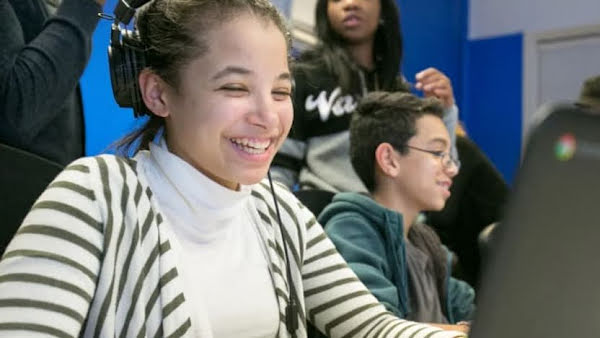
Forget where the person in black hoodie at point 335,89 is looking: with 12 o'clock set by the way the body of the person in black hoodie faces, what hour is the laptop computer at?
The laptop computer is roughly at 12 o'clock from the person in black hoodie.

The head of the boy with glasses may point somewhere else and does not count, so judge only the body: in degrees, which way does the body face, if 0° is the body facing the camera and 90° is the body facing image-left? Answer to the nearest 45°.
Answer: approximately 315°

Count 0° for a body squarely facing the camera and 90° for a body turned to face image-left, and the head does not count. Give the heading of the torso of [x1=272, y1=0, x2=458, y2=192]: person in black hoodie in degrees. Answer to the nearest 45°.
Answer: approximately 0°

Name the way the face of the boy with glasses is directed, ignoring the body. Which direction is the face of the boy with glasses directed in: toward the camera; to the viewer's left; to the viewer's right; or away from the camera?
to the viewer's right

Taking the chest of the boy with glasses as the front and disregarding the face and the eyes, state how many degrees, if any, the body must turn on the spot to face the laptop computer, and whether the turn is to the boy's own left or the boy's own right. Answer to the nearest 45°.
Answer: approximately 45° to the boy's own right
